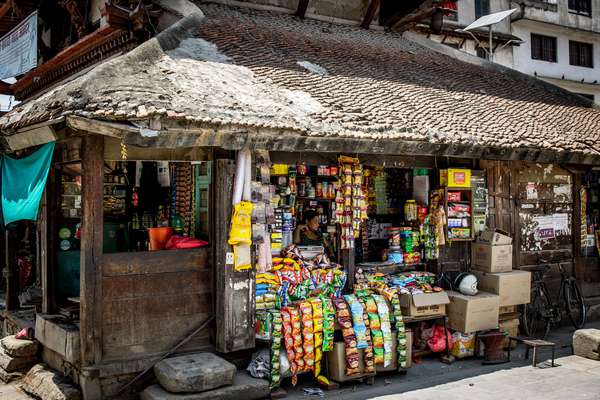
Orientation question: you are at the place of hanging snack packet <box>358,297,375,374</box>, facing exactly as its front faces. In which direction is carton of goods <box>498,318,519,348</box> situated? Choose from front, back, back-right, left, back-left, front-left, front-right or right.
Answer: back-left

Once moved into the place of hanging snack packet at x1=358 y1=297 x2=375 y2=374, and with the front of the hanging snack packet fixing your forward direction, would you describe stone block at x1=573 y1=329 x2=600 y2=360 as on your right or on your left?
on your left

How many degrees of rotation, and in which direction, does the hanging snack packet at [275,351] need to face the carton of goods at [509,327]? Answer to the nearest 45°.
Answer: approximately 135° to its left

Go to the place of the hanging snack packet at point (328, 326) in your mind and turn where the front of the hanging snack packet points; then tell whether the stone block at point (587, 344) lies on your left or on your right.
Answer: on your left

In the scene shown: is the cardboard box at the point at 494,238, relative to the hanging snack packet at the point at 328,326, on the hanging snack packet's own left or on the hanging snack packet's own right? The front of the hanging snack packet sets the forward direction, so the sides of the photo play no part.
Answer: on the hanging snack packet's own left

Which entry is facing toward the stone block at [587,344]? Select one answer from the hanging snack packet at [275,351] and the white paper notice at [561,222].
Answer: the white paper notice

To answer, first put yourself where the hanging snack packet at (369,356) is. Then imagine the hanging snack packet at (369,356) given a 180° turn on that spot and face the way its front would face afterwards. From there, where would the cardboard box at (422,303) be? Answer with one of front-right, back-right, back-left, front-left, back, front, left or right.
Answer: front-right
